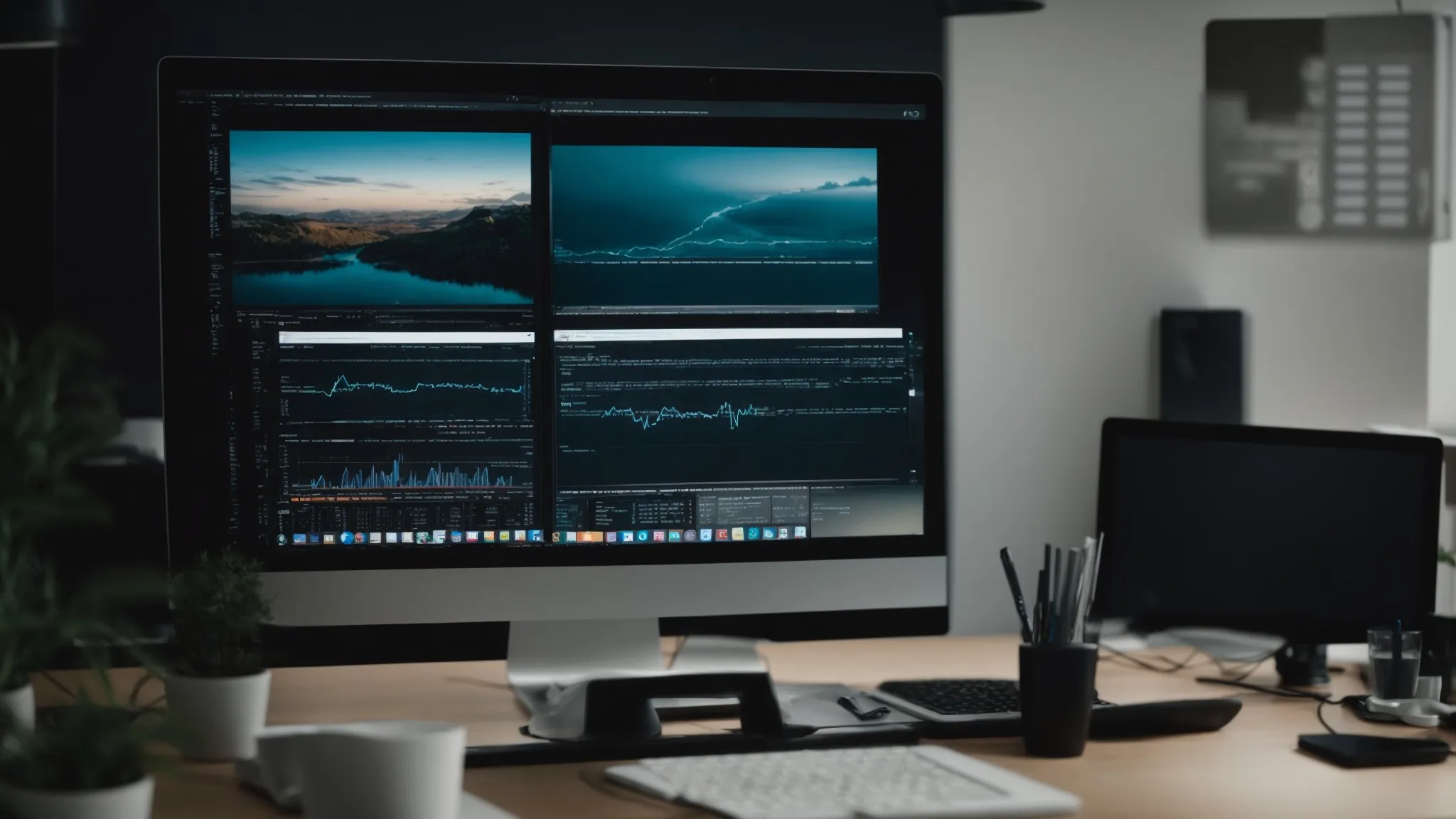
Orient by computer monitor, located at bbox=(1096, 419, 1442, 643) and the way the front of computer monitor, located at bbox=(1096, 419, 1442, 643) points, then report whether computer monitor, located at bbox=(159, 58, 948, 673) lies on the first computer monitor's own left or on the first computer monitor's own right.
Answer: on the first computer monitor's own right

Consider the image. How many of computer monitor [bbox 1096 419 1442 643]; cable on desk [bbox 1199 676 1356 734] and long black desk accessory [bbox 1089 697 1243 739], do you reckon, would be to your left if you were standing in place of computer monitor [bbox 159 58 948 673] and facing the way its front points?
3

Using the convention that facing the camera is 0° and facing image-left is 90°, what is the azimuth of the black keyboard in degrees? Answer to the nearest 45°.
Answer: approximately 0°

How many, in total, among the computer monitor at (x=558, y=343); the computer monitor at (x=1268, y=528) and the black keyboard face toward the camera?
3

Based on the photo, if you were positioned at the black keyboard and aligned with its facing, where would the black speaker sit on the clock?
The black speaker is roughly at 7 o'clock from the black keyboard.

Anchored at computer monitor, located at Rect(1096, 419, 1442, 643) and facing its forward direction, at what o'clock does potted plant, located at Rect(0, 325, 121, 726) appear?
The potted plant is roughly at 1 o'clock from the computer monitor.
